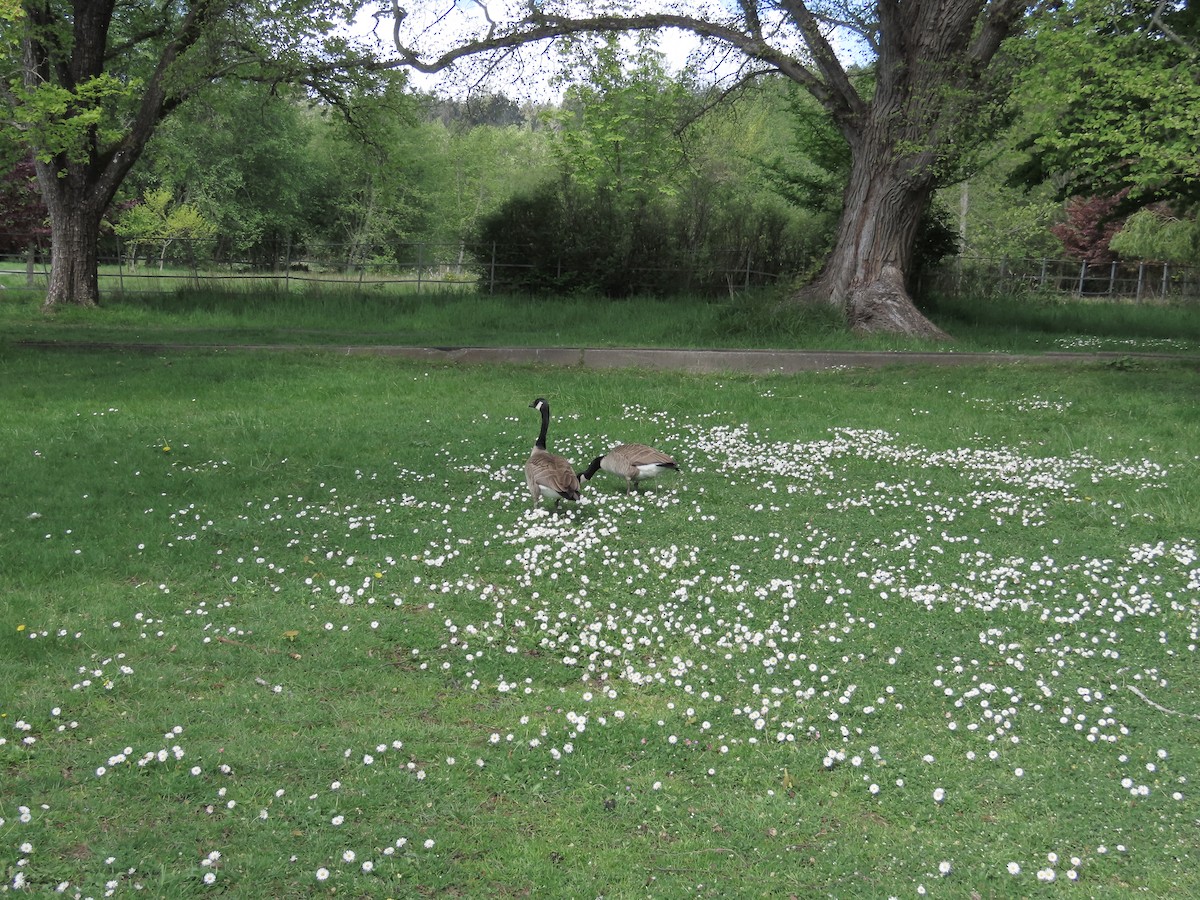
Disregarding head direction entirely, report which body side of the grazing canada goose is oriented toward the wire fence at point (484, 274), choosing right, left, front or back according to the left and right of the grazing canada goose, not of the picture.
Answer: right

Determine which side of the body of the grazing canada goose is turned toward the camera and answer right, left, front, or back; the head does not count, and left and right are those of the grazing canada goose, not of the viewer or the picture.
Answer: left

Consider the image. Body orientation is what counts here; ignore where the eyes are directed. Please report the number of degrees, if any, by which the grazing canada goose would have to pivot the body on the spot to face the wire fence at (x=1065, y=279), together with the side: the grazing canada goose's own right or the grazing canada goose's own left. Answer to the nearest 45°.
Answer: approximately 135° to the grazing canada goose's own right
